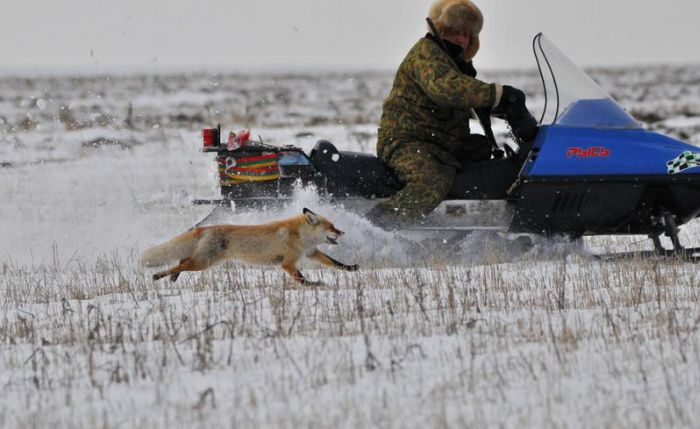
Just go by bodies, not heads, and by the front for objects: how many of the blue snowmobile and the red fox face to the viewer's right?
2

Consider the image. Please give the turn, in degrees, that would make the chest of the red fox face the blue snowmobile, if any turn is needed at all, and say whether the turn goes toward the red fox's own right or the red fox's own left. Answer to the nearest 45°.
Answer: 0° — it already faces it

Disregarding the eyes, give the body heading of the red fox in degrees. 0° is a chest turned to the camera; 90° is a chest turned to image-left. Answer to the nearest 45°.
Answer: approximately 270°

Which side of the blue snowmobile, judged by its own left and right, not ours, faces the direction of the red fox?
back

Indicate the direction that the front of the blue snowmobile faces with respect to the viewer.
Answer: facing to the right of the viewer

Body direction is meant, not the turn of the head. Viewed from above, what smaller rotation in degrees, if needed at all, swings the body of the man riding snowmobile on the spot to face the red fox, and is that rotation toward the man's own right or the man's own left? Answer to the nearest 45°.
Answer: approximately 180°

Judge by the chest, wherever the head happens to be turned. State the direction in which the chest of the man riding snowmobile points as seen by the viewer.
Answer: to the viewer's right

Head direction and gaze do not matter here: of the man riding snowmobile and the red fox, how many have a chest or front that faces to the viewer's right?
2
